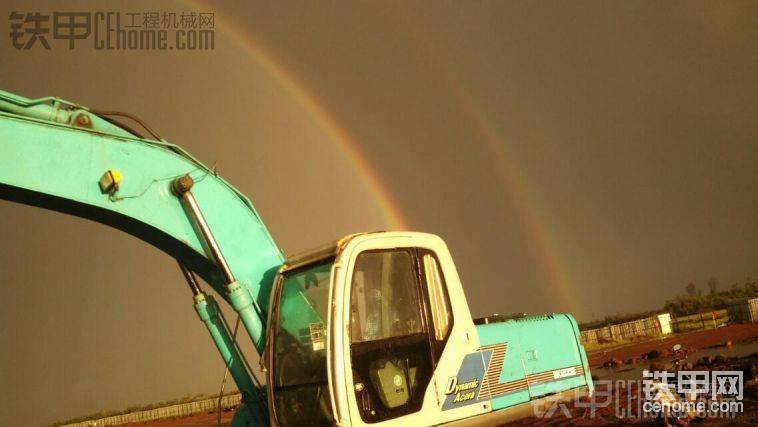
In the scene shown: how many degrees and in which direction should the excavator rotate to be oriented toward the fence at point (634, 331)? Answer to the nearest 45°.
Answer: approximately 180°

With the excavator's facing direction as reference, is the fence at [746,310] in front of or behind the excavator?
behind

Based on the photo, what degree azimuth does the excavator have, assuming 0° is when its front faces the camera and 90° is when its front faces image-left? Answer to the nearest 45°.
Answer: approximately 45°

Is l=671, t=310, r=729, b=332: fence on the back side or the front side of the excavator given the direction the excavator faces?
on the back side
